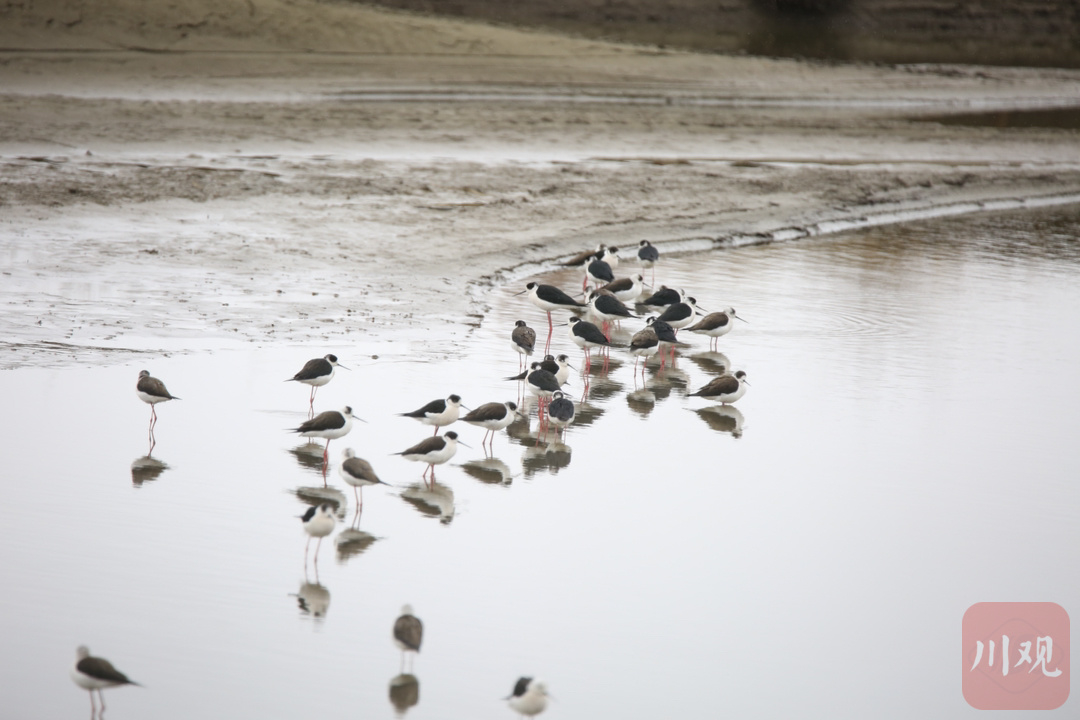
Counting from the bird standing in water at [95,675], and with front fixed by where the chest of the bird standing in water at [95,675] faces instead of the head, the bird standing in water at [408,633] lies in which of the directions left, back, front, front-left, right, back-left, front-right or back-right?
back

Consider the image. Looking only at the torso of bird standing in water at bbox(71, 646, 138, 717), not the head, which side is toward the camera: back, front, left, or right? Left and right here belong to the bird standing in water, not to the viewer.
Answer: left
